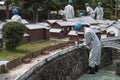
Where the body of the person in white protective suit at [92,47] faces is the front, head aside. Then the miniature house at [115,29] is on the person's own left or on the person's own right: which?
on the person's own right

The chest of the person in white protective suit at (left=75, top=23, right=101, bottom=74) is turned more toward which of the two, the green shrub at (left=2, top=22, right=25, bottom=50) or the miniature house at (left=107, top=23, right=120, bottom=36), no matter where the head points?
the green shrub

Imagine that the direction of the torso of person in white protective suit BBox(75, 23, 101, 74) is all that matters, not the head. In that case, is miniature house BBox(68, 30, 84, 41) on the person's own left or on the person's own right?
on the person's own right

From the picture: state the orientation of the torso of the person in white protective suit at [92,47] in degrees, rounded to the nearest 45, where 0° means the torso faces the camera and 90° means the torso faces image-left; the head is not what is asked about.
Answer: approximately 90°
